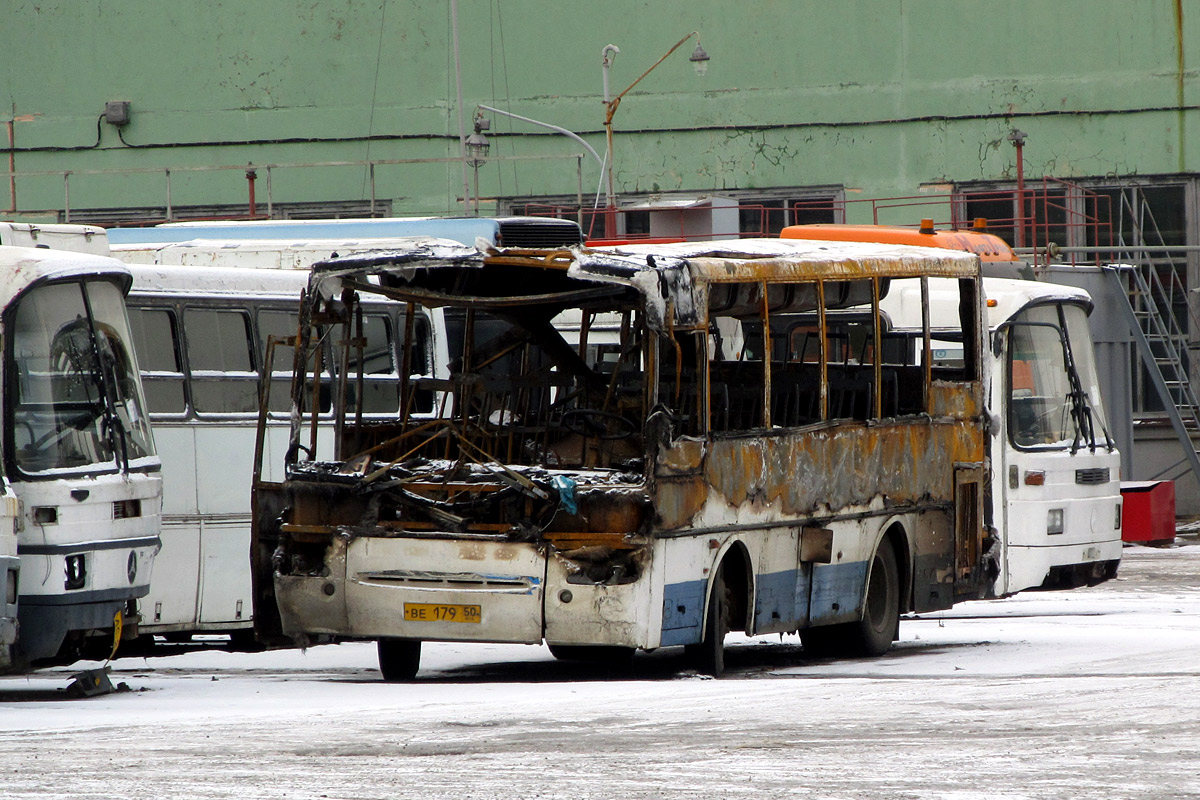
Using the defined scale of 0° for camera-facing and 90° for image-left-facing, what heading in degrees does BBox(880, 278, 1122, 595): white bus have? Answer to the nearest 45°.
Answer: approximately 315°

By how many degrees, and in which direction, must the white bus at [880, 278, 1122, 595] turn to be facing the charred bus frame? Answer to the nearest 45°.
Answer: approximately 90° to its right

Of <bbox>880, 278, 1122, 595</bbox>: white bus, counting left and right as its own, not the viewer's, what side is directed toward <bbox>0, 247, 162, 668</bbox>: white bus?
right

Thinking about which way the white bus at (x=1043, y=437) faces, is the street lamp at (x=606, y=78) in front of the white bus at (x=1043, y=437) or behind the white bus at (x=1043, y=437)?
behind

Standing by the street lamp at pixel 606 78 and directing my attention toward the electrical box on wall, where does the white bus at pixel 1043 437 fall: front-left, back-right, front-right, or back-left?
back-left

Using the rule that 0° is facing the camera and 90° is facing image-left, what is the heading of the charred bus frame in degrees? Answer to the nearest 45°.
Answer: approximately 45°

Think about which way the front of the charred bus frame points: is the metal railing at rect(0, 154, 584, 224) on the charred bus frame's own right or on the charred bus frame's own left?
on the charred bus frame's own right

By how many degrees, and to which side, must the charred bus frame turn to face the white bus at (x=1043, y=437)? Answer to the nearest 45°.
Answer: approximately 180°

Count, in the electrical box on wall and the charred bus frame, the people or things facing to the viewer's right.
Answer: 0

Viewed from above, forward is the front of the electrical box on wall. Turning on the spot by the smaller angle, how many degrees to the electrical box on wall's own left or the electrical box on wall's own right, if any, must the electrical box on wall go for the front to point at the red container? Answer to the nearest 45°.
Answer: approximately 45° to the electrical box on wall's own left
